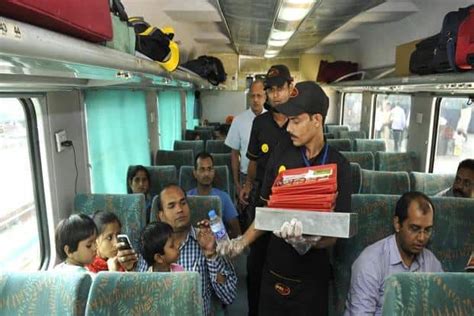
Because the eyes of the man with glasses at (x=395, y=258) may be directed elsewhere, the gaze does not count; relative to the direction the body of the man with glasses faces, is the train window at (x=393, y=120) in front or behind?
behind

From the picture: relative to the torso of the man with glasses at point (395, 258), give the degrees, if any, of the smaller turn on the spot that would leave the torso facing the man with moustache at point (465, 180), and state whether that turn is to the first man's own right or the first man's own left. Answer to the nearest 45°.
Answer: approximately 135° to the first man's own left

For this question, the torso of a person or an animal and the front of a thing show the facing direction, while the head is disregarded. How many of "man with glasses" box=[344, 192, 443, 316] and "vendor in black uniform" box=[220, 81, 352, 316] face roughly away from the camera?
0

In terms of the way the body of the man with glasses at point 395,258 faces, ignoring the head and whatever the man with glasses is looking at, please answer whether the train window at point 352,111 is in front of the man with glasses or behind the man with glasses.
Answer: behind

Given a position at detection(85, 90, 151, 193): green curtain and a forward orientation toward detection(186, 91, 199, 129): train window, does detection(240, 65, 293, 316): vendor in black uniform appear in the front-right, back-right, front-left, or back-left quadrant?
back-right

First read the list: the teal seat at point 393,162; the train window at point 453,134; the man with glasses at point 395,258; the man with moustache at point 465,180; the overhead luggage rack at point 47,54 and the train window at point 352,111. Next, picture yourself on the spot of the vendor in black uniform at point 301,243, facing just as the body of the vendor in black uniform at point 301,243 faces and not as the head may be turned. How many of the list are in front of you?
1

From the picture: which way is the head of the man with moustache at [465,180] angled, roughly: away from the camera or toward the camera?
toward the camera

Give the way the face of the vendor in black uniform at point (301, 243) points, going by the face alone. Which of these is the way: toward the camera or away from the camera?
toward the camera

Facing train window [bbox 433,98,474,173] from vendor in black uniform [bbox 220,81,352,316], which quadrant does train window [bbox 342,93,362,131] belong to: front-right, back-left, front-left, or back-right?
front-left

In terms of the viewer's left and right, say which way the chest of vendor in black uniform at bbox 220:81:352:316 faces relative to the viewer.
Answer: facing the viewer and to the left of the viewer

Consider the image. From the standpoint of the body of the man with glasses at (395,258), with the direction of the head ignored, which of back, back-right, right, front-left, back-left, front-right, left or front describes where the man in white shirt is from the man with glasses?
back

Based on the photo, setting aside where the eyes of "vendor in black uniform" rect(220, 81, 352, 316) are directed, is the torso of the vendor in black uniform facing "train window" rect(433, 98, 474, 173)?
no

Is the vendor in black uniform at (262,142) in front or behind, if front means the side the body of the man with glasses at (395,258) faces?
behind

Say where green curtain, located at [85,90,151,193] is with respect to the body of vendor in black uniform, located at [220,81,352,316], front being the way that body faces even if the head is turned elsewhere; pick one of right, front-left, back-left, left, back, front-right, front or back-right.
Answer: right

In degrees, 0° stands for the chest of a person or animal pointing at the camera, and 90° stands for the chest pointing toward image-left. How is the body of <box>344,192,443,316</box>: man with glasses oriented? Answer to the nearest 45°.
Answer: approximately 315°

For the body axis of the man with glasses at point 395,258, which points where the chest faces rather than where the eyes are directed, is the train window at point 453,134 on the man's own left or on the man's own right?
on the man's own left

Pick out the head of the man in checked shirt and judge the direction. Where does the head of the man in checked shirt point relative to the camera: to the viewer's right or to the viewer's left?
to the viewer's right

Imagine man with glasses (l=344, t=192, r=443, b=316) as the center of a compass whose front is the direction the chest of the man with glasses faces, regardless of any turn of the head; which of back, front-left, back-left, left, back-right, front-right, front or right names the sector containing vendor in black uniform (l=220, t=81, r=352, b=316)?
right

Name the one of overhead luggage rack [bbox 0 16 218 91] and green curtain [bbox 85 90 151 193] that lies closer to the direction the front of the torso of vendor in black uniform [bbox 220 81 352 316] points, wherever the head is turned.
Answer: the overhead luggage rack
